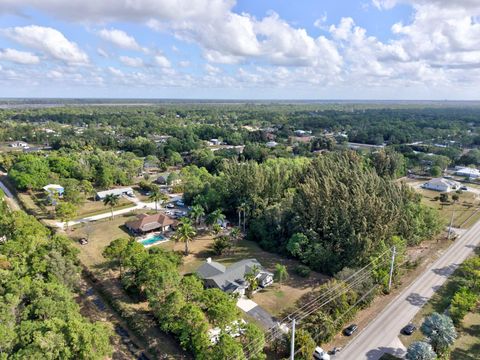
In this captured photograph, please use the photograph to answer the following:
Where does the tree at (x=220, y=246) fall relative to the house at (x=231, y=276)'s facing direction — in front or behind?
behind

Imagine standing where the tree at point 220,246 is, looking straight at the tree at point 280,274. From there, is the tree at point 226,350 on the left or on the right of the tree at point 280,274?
right

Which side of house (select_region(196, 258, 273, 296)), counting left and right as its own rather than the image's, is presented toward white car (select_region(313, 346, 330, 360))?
front

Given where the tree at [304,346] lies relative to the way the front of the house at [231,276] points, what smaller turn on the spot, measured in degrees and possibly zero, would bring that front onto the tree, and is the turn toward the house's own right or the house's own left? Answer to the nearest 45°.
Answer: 0° — it already faces it

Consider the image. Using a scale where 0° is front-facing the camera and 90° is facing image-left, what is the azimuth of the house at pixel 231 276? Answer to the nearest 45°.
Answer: approximately 315°

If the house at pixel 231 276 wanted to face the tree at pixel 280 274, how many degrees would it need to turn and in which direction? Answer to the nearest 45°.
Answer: approximately 45° to its left

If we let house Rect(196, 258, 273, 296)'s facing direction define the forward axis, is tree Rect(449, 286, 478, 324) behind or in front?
in front

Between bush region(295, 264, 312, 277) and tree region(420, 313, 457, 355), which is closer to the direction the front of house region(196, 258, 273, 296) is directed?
the tree

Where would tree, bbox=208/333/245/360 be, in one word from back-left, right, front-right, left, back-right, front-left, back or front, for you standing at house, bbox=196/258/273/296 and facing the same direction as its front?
front-right

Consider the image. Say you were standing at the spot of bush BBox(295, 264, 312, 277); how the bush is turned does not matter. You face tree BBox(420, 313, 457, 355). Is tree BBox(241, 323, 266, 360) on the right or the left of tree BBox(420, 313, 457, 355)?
right

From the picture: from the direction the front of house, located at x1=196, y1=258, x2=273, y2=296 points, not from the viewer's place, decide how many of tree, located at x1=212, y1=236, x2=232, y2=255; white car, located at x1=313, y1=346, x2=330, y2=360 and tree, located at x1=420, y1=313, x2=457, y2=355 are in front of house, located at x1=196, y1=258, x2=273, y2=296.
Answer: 2

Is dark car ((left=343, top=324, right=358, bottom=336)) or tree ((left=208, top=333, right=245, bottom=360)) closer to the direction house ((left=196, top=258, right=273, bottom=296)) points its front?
the dark car

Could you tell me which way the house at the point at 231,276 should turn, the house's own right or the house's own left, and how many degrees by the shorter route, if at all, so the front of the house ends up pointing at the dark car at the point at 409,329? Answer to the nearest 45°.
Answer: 0° — it already faces it

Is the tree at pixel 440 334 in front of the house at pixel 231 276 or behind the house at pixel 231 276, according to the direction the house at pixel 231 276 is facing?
in front

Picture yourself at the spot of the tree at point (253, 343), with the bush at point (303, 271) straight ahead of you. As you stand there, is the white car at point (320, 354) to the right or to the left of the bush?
right

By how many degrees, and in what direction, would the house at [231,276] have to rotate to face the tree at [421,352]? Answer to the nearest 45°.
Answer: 0° — it already faces it
